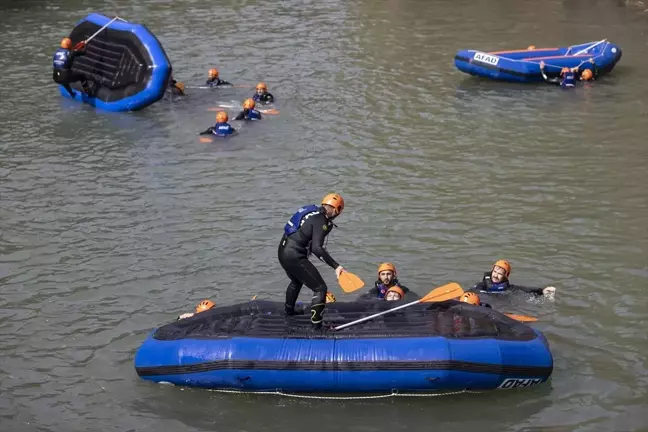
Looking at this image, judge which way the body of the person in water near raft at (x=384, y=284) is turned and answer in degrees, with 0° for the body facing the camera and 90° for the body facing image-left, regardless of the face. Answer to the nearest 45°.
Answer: approximately 0°

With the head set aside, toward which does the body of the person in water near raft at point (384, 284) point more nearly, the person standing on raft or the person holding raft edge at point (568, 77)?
the person standing on raft

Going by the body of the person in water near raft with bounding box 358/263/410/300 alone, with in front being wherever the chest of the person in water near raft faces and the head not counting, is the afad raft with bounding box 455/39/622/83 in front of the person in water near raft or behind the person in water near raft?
behind

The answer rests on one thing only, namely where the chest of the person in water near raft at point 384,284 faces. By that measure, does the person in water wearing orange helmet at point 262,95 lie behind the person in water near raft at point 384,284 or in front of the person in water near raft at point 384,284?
behind

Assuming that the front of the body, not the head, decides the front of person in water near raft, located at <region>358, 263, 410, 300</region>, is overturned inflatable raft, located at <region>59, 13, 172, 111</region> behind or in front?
behind

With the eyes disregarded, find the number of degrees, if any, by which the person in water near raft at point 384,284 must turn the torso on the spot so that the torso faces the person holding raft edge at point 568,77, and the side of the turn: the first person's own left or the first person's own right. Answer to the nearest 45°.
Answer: approximately 180°

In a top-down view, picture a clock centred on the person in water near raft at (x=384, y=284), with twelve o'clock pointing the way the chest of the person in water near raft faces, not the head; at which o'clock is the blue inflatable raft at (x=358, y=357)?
The blue inflatable raft is roughly at 12 o'clock from the person in water near raft.

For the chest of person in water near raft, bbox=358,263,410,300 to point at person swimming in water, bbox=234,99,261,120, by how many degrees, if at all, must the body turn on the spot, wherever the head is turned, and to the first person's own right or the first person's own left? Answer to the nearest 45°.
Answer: approximately 180°

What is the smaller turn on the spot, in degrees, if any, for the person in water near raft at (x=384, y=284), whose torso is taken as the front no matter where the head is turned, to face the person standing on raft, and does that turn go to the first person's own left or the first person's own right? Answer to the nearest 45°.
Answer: approximately 45° to the first person's own right
